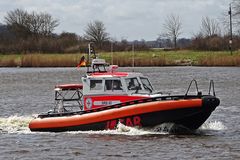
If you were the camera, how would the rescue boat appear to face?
facing the viewer and to the right of the viewer
